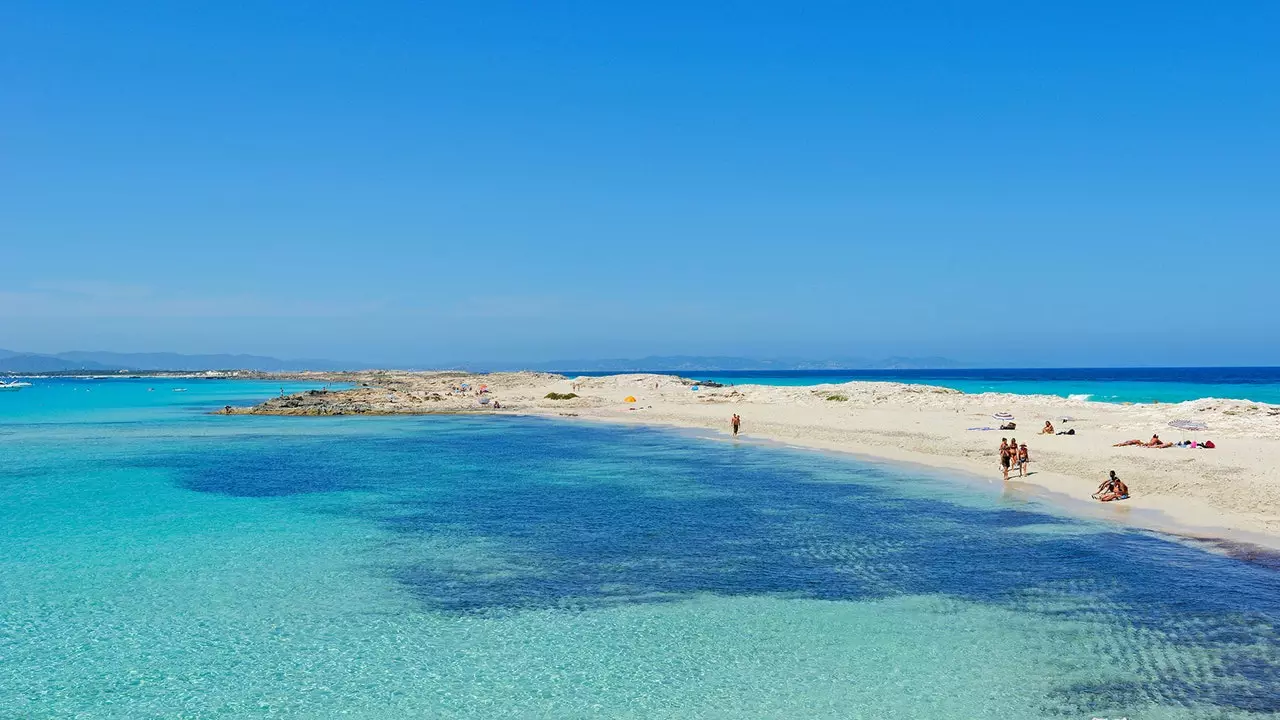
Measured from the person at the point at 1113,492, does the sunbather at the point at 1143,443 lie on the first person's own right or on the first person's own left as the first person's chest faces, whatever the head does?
on the first person's own right

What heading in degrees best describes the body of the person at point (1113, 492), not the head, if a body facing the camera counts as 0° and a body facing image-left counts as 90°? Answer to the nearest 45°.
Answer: approximately 90°
